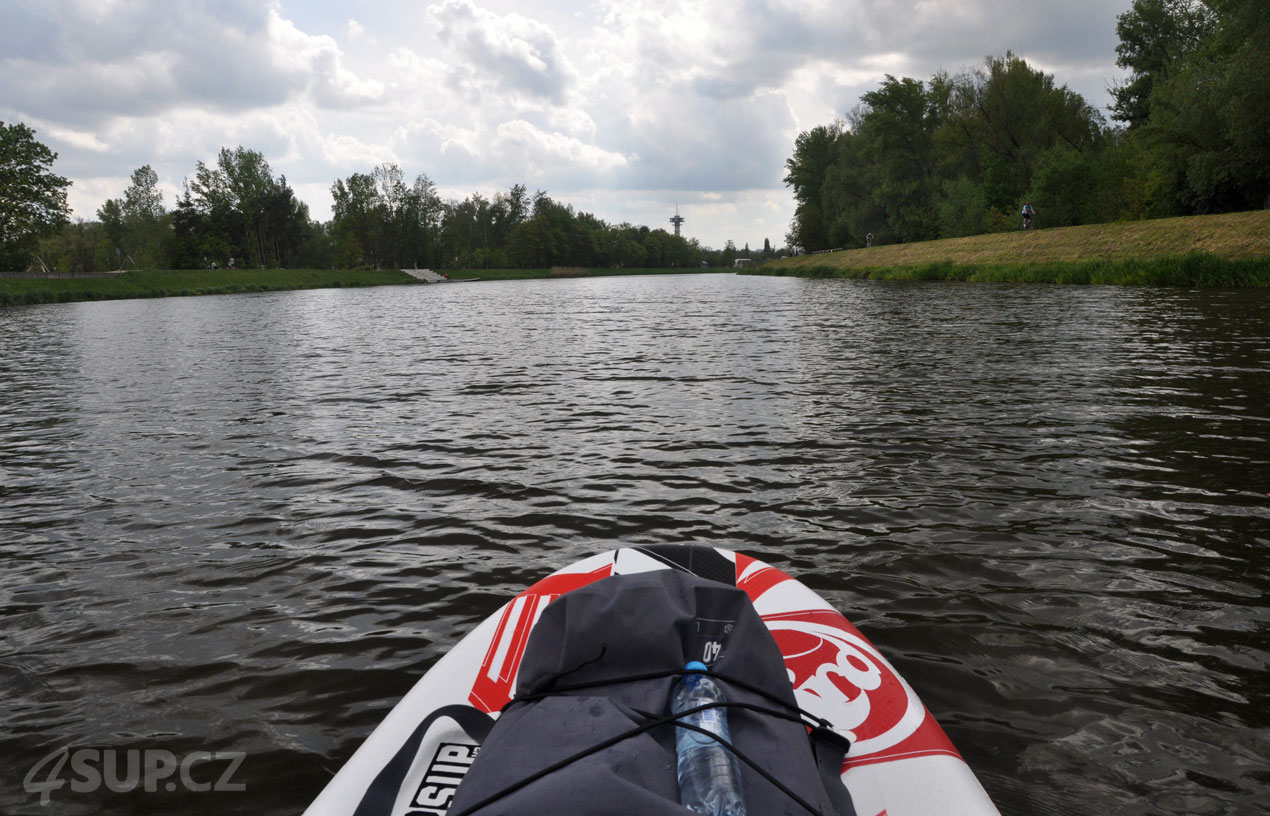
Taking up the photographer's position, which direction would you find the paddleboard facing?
facing away from the viewer

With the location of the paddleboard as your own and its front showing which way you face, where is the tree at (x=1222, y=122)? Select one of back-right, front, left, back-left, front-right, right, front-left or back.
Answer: front-right

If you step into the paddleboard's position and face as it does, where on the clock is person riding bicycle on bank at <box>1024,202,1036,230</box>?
The person riding bicycle on bank is roughly at 1 o'clock from the paddleboard.
